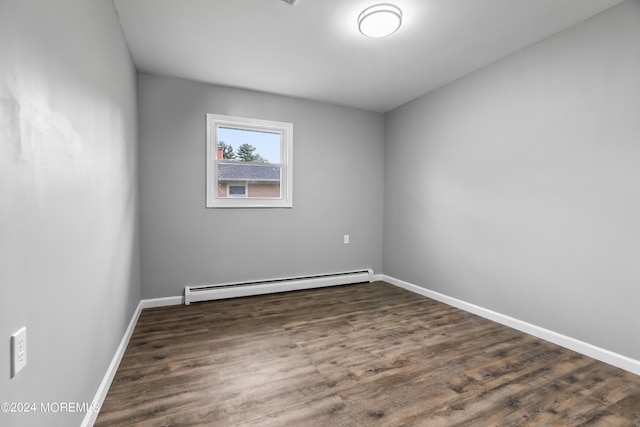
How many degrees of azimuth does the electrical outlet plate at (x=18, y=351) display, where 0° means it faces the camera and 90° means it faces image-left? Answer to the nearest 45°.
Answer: approximately 315°

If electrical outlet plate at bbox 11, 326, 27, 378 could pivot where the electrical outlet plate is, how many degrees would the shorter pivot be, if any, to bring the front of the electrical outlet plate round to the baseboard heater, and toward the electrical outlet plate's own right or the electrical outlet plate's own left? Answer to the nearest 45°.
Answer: approximately 90° to the electrical outlet plate's own left
